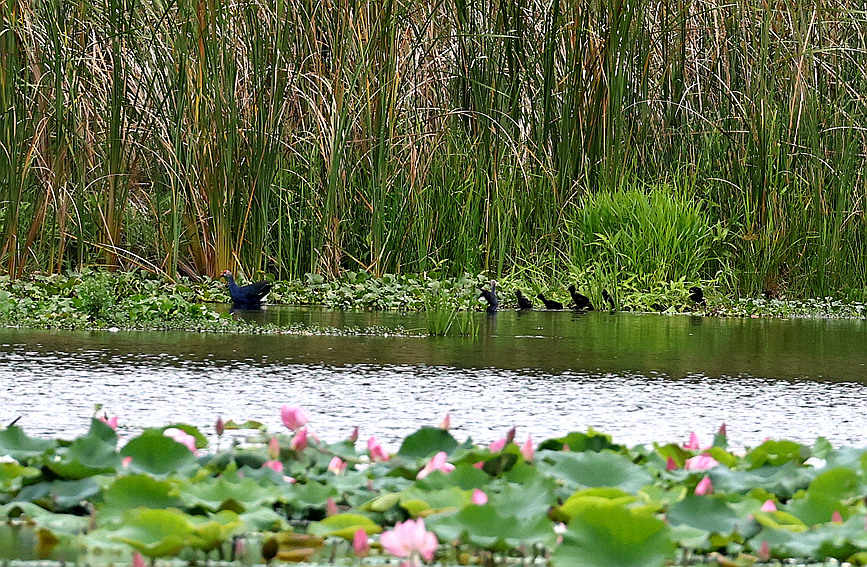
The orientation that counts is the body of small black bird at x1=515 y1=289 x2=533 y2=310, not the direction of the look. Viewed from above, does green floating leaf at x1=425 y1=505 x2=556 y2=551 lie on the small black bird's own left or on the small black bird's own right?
on the small black bird's own left

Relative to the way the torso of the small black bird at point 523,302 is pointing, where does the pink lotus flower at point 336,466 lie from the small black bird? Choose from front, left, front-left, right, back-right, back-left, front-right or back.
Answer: left

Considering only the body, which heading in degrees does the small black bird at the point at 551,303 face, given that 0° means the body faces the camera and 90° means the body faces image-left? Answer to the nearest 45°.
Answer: approximately 90°

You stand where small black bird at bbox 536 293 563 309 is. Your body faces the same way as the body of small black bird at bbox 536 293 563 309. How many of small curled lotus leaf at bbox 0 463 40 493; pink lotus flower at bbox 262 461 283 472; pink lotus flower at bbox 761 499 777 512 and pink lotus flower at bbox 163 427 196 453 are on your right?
0

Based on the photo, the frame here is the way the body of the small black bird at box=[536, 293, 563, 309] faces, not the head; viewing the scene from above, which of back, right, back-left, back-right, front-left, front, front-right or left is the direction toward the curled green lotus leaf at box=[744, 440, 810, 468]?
left

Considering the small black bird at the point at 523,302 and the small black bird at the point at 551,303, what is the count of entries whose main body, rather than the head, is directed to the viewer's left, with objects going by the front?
2

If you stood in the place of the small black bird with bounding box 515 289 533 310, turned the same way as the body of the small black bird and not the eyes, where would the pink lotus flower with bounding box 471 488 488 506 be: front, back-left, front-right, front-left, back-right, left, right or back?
left

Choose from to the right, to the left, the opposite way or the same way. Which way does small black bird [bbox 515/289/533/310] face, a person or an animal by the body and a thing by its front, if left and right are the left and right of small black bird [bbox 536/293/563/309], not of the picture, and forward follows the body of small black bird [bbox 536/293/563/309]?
the same way

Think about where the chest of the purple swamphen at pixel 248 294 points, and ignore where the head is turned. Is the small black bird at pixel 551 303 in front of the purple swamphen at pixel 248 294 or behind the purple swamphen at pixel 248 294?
behind

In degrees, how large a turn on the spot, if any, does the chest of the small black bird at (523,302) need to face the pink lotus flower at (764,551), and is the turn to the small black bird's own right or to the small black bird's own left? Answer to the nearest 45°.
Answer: approximately 90° to the small black bird's own left

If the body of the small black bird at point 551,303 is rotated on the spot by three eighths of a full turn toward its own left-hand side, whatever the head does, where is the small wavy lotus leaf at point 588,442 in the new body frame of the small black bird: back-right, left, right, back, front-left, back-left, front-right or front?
front-right

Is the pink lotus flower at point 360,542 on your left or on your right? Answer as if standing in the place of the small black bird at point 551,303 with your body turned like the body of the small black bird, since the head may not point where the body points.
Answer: on your left

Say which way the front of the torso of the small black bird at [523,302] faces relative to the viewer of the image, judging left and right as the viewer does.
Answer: facing to the left of the viewer

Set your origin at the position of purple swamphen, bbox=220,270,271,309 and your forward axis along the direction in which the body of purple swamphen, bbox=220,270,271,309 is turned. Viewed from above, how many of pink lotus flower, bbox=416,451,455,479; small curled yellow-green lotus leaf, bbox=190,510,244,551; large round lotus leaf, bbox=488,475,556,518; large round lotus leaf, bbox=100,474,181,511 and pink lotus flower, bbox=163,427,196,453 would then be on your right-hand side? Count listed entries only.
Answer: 0

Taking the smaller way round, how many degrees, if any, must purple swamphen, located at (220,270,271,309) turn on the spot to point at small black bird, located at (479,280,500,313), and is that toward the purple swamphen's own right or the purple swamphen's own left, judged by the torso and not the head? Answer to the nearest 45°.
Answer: approximately 180°

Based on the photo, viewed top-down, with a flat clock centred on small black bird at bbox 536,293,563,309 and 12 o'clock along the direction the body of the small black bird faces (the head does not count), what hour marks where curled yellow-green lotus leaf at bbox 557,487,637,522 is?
The curled yellow-green lotus leaf is roughly at 9 o'clock from the small black bird.

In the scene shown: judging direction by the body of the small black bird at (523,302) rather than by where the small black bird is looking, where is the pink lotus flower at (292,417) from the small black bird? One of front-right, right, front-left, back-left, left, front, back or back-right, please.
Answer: left

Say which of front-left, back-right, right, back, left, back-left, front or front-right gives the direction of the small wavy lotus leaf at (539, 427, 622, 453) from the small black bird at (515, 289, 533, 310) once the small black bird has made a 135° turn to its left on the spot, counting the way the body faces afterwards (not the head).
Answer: front-right

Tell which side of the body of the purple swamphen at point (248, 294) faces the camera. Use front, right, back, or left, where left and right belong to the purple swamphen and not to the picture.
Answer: left

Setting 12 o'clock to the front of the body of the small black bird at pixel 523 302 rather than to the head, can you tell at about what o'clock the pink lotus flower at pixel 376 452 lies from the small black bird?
The pink lotus flower is roughly at 9 o'clock from the small black bird.

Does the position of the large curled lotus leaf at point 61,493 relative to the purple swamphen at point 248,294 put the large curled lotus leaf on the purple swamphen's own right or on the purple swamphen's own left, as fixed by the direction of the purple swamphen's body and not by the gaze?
on the purple swamphen's own left

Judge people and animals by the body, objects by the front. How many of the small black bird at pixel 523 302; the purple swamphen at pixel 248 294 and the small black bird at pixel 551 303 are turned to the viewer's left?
3
